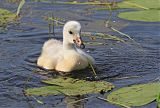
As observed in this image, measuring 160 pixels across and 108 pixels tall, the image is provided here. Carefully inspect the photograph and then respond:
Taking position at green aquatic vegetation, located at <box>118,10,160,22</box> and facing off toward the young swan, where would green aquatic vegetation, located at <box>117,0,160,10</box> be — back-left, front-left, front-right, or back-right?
back-right

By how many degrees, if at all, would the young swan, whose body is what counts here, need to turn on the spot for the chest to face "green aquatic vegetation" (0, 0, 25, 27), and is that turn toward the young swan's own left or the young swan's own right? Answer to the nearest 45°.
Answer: approximately 180°

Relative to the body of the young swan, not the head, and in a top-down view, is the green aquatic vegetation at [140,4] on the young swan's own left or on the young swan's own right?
on the young swan's own left

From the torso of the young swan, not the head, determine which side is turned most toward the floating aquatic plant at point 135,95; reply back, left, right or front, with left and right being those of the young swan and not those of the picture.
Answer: front
